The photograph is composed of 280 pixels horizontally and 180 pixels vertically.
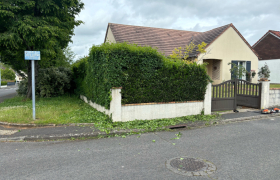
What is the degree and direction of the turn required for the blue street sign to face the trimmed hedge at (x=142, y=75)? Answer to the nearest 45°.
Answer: approximately 90° to its left

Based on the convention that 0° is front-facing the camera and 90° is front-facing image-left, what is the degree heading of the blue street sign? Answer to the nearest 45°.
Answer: approximately 0°

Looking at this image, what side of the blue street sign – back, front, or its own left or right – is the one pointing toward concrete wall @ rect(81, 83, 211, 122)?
left

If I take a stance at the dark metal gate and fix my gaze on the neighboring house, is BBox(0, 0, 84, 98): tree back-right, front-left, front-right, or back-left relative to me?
back-left

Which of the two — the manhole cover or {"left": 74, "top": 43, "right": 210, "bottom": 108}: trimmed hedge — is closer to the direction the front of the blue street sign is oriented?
the manhole cover

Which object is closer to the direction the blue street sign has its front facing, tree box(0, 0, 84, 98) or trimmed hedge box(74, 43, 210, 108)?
the trimmed hedge

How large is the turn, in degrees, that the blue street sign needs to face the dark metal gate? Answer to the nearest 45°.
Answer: approximately 90° to its left

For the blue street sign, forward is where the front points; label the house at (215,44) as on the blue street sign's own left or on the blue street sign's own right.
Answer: on the blue street sign's own left

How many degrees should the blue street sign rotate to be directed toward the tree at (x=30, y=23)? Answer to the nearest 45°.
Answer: approximately 180°

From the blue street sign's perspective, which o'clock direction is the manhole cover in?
The manhole cover is roughly at 11 o'clock from the blue street sign.
